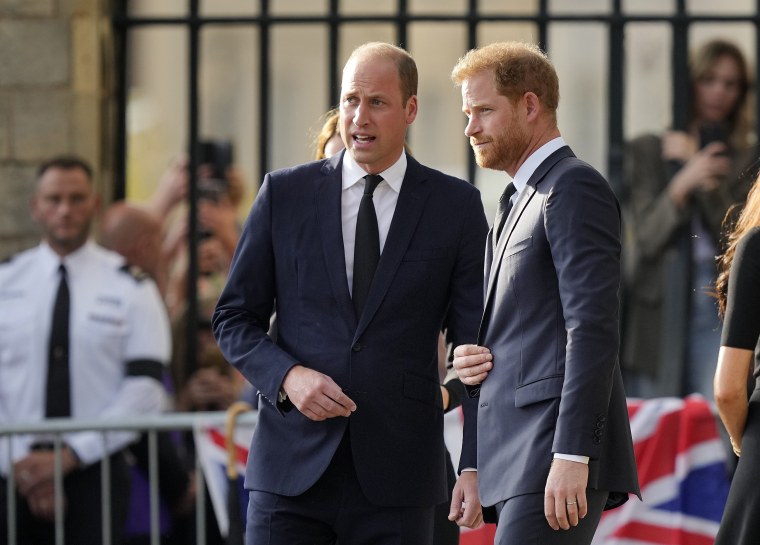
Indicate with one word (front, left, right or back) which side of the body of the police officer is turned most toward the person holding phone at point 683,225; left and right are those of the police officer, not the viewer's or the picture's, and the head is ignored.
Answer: left

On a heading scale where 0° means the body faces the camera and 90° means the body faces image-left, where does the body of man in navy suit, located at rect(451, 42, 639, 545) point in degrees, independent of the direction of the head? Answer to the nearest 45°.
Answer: approximately 45°

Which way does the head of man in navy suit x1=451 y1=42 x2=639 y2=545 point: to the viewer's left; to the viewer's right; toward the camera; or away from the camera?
to the viewer's left

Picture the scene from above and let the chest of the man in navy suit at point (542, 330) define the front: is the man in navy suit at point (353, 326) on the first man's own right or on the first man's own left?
on the first man's own right
